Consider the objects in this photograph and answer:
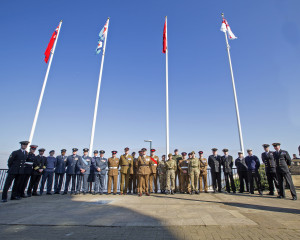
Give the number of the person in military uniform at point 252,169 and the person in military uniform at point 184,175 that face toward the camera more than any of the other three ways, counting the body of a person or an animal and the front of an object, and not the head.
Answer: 2

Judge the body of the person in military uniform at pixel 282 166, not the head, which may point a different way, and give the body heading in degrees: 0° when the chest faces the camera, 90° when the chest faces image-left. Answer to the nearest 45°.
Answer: approximately 45°

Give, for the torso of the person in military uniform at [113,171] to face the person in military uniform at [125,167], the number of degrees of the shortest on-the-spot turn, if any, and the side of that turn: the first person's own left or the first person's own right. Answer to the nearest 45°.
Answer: approximately 90° to the first person's own left

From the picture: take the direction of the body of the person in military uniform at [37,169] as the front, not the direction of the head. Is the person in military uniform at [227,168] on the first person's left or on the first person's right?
on the first person's left

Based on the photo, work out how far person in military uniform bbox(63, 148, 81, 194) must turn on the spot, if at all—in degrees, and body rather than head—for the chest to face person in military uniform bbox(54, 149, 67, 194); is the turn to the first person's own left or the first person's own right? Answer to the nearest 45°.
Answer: approximately 135° to the first person's own right

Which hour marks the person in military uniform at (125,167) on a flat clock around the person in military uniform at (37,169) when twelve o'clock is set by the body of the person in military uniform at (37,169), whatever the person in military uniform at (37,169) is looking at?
the person in military uniform at (125,167) is roughly at 10 o'clock from the person in military uniform at (37,169).

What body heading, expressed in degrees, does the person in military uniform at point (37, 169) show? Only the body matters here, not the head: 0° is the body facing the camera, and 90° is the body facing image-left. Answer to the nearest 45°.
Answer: approximately 0°

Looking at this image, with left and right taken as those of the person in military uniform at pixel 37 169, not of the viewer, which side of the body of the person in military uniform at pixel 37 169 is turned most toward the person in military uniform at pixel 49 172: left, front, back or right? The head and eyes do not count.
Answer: left
